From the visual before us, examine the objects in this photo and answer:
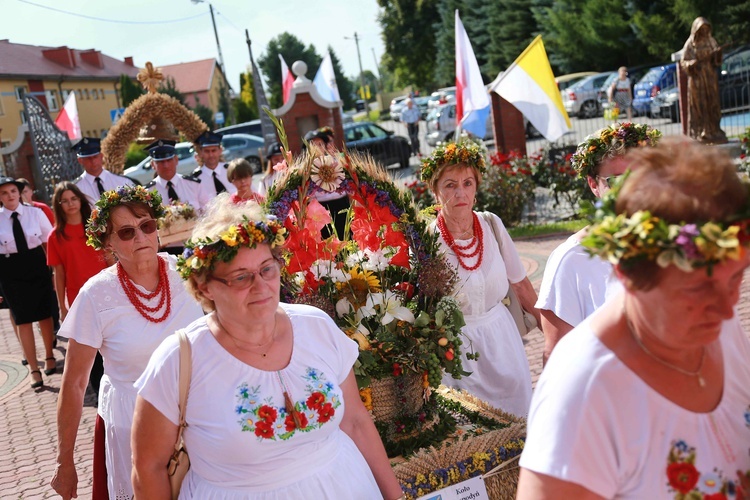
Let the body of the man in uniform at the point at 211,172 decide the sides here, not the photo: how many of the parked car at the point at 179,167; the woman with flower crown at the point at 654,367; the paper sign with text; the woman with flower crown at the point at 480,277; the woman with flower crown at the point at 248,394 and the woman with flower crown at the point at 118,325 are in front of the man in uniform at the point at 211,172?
5

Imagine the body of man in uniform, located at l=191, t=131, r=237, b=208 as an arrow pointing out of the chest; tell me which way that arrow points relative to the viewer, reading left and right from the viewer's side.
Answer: facing the viewer

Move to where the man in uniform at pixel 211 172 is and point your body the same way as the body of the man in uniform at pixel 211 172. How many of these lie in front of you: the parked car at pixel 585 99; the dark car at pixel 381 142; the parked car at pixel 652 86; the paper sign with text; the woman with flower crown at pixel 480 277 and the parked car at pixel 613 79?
2

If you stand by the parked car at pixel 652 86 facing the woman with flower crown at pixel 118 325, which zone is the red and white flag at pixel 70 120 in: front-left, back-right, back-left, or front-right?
front-right

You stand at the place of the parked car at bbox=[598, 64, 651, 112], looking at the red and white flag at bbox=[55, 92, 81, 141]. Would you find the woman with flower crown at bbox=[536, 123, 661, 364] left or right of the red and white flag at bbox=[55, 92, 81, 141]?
left

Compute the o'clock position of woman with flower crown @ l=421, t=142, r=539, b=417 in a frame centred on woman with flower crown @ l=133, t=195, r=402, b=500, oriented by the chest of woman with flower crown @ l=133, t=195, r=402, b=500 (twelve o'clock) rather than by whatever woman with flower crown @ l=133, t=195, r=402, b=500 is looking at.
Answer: woman with flower crown @ l=421, t=142, r=539, b=417 is roughly at 9 o'clock from woman with flower crown @ l=133, t=195, r=402, b=500.

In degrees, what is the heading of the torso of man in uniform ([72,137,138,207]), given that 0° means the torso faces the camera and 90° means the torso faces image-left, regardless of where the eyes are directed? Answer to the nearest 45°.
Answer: approximately 0°

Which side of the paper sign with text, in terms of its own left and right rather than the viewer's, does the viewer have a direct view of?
front

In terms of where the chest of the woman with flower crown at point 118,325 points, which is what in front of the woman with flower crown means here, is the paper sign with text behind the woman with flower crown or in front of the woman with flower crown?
in front

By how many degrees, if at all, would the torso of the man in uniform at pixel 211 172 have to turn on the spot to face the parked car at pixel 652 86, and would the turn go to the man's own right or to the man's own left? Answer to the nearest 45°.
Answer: approximately 135° to the man's own left
